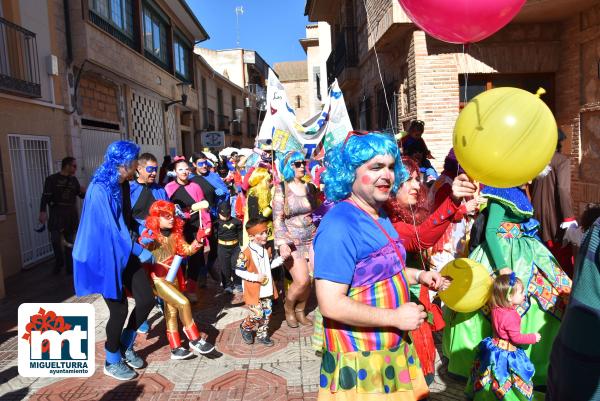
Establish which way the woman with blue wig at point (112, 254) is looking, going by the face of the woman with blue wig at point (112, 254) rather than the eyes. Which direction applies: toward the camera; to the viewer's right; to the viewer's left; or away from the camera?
to the viewer's right

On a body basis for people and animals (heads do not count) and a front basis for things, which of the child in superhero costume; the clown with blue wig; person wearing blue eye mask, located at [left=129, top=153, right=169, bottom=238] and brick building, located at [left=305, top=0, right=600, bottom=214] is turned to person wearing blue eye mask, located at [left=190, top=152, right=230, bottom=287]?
the brick building

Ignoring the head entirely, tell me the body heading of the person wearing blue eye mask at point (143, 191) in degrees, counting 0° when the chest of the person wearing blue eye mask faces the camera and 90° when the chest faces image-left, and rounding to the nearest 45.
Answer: approximately 315°

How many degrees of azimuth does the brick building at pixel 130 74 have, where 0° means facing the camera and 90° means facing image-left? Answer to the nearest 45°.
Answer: approximately 315°

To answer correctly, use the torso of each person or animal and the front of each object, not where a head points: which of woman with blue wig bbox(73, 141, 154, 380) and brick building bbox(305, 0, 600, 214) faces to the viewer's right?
the woman with blue wig

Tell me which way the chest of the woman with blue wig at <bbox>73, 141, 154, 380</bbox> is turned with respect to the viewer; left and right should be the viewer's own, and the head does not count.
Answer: facing to the right of the viewer

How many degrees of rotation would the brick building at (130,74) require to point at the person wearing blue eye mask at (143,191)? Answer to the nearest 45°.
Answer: approximately 45° to its right

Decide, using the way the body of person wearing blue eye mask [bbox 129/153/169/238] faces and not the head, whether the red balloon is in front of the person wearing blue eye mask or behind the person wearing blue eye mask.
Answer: in front

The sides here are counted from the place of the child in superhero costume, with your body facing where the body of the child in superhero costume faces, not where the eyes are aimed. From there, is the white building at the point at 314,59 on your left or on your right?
on your left

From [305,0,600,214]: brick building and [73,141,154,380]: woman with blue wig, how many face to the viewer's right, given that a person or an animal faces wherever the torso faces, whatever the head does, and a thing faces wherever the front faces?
1

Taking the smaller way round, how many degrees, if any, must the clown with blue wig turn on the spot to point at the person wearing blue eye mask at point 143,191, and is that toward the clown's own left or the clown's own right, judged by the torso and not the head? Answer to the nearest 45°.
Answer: approximately 180°

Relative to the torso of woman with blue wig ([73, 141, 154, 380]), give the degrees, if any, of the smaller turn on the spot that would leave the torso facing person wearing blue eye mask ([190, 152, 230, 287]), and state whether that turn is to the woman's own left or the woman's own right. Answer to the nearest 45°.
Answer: approximately 45° to the woman's own left

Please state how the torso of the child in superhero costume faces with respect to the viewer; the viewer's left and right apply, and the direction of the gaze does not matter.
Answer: facing the viewer and to the right of the viewer

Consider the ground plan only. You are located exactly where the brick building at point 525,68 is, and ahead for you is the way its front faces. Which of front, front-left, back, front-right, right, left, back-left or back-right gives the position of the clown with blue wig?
front-left

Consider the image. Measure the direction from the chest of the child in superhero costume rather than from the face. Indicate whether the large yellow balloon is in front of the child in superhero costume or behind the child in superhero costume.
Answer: in front
